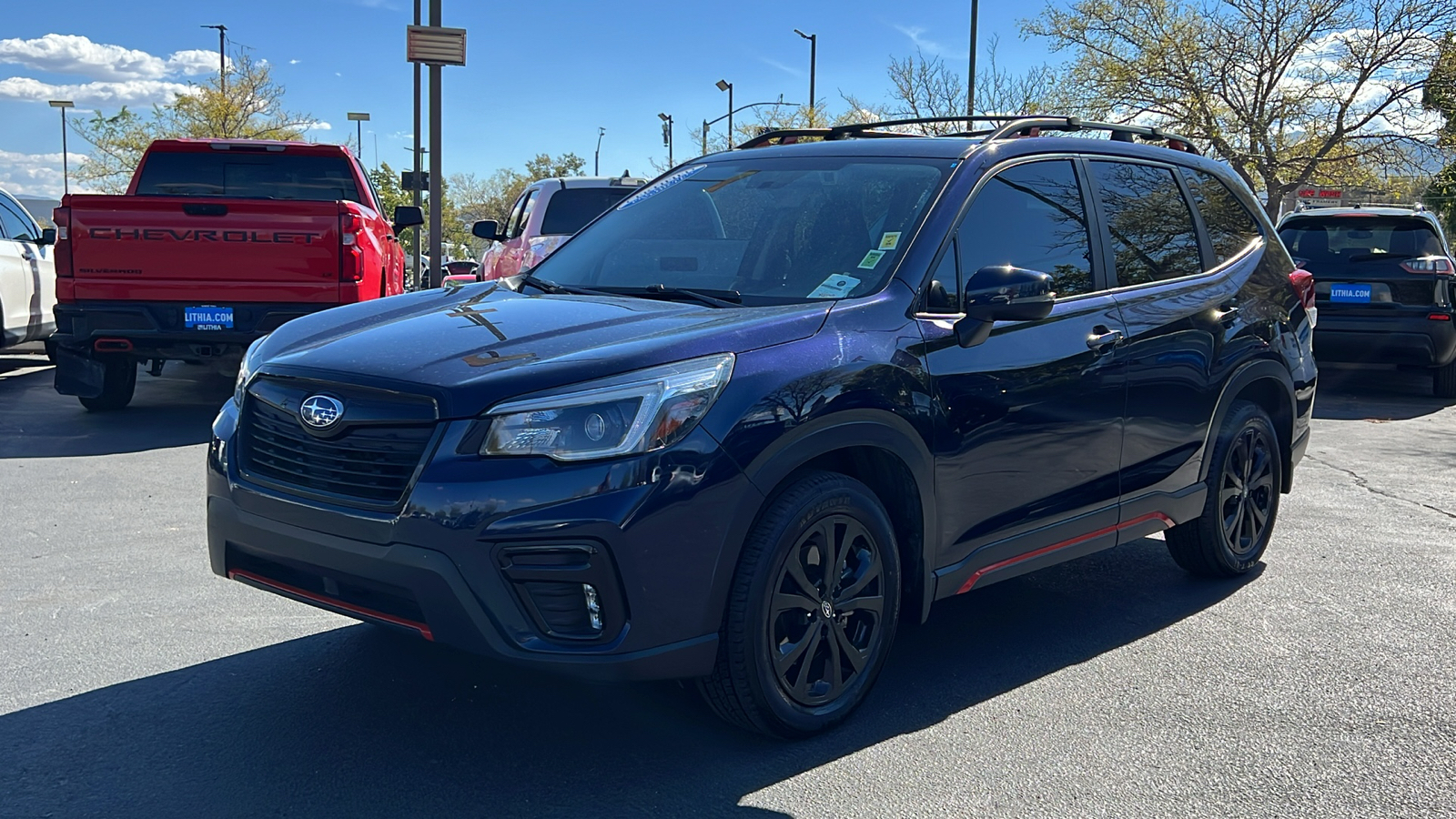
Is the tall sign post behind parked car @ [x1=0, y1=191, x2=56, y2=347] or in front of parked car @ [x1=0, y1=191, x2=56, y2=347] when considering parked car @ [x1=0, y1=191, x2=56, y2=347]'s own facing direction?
in front

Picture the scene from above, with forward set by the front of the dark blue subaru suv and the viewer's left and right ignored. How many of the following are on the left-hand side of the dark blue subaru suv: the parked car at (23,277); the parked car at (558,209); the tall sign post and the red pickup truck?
0

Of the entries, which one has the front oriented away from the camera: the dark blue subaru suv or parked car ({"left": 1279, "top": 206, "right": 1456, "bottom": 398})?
the parked car

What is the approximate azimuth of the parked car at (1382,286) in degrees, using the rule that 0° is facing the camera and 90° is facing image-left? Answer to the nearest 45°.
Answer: approximately 180°

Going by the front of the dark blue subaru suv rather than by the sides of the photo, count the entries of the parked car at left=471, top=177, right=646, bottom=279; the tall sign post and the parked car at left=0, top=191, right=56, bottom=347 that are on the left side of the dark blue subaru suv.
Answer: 0

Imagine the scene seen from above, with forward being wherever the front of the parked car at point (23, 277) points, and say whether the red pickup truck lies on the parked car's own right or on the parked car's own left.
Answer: on the parked car's own right

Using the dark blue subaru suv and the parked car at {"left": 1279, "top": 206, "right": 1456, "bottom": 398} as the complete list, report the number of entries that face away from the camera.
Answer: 1

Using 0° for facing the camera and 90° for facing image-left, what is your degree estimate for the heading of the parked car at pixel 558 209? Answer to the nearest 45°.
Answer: approximately 135°

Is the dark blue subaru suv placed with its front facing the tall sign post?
no

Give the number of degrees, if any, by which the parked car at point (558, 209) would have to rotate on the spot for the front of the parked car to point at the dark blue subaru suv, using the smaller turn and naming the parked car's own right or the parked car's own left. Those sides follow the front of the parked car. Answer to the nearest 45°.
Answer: approximately 135° to the parked car's own left

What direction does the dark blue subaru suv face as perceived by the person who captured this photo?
facing the viewer and to the left of the viewer

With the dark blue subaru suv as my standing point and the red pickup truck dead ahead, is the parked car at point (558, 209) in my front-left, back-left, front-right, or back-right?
front-right

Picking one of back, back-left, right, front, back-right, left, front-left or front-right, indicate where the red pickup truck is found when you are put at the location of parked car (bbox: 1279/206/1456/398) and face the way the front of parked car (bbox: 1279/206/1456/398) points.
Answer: back-left

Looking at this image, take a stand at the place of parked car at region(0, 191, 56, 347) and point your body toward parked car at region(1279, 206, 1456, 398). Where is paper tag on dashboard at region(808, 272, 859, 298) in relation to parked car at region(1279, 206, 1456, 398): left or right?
right

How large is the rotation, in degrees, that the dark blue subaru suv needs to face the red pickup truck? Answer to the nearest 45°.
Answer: approximately 90° to its right

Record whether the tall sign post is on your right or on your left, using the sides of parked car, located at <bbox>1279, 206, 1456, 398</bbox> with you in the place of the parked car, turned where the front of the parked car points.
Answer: on your left
